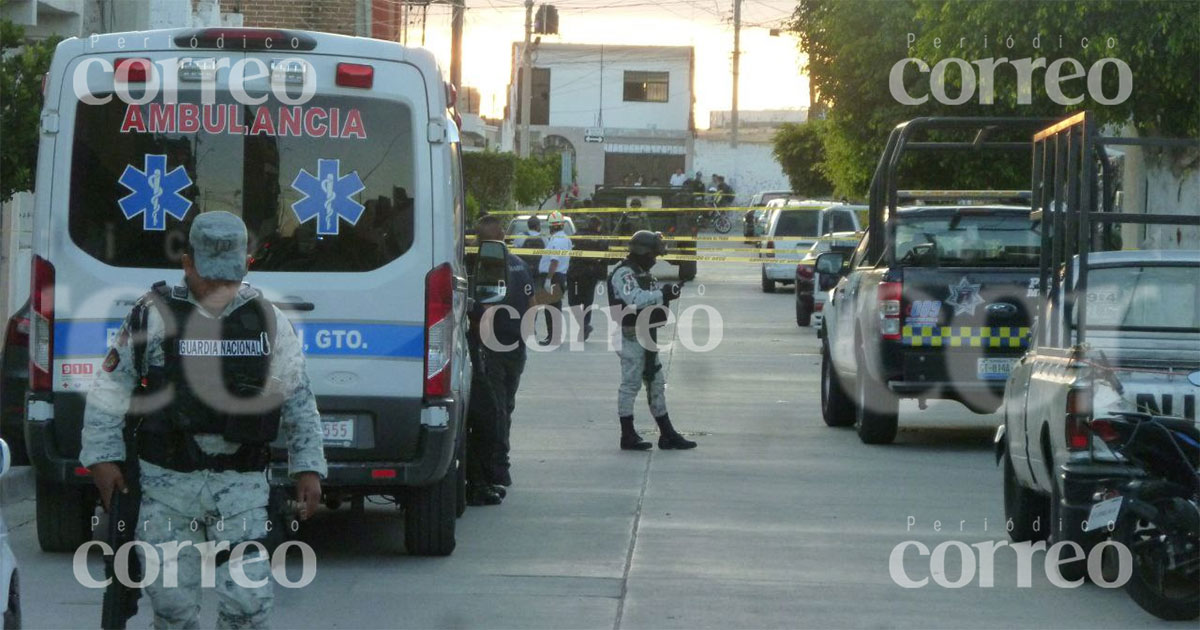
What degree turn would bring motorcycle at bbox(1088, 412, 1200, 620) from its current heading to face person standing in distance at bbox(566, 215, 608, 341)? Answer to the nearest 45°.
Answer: approximately 90° to its left

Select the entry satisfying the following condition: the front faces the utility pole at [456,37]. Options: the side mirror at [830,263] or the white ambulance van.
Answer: the white ambulance van

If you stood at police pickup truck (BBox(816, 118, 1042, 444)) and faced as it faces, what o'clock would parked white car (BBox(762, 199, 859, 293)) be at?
The parked white car is roughly at 12 o'clock from the police pickup truck.

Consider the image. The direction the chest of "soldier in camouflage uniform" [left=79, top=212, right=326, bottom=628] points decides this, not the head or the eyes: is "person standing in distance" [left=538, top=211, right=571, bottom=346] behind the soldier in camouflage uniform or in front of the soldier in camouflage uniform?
behind

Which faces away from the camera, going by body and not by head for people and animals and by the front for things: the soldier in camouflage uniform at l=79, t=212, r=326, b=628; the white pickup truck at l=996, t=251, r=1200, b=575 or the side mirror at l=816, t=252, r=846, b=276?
the white pickup truck

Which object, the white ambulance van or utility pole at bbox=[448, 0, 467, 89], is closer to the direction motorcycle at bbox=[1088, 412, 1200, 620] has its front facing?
the utility pole

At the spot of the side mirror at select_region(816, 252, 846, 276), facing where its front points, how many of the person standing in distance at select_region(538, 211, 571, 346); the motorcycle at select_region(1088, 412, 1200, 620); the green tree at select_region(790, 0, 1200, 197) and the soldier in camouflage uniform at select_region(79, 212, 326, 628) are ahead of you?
2

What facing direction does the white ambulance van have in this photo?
away from the camera

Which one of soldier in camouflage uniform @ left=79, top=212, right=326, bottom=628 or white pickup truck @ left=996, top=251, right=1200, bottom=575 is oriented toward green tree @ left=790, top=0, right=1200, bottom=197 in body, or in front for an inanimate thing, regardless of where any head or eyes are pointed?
the white pickup truck

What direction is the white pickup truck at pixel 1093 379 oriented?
away from the camera

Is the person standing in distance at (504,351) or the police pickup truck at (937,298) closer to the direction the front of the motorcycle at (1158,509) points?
the police pickup truck
